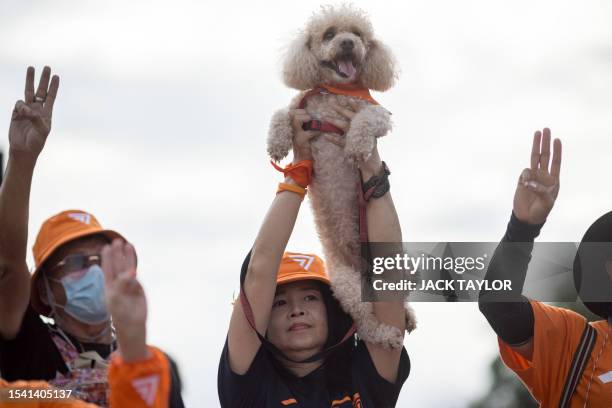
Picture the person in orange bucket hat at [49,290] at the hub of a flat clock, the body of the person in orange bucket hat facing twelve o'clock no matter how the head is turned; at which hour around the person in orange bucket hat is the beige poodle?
The beige poodle is roughly at 10 o'clock from the person in orange bucket hat.

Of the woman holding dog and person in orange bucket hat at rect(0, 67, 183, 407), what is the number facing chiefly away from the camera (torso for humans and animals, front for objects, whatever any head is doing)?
0

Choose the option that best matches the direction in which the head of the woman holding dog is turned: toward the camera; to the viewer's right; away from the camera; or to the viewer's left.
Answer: toward the camera

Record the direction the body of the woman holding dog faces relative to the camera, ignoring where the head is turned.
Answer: toward the camera

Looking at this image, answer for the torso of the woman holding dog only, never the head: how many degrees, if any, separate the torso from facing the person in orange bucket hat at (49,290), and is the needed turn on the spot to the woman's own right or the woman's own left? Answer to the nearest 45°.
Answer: approximately 45° to the woman's own right

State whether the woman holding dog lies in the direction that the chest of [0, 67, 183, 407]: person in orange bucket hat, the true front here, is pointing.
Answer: no

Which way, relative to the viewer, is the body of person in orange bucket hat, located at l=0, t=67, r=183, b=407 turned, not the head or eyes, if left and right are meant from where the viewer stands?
facing the viewer and to the right of the viewer
